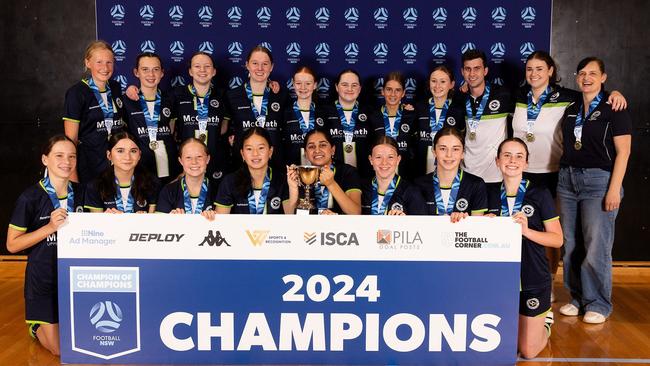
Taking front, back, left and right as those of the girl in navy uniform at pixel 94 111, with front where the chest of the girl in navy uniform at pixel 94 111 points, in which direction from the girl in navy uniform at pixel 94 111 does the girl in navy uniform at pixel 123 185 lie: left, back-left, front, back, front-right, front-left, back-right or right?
front-right

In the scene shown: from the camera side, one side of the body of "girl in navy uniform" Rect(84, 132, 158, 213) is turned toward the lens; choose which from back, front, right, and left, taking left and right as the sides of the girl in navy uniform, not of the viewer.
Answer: front

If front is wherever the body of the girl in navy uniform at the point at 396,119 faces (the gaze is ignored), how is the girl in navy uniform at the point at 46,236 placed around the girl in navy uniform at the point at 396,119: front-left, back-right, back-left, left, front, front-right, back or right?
front-right

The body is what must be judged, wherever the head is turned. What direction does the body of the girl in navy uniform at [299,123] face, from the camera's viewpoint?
toward the camera

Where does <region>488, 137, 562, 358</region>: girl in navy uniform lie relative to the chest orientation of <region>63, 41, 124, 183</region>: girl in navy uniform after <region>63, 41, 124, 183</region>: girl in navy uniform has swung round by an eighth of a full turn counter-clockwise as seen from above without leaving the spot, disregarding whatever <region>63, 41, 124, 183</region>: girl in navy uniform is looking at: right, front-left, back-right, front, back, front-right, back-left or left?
front-right

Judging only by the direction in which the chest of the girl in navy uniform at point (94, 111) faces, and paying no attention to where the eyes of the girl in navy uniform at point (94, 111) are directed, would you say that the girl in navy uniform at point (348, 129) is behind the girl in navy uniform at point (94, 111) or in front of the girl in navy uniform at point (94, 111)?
in front

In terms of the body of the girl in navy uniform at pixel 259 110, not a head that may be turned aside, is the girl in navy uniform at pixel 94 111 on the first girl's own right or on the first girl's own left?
on the first girl's own right

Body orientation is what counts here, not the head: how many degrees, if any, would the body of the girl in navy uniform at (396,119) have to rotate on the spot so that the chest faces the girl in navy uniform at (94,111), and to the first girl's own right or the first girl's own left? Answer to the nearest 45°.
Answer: approximately 90° to the first girl's own right

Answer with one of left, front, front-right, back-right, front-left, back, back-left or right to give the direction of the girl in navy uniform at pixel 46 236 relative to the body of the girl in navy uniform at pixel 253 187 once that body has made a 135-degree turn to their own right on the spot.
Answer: front-left

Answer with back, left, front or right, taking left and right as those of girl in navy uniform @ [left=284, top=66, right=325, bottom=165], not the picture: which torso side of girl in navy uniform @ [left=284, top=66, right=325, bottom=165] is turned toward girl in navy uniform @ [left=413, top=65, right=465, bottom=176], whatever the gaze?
left
